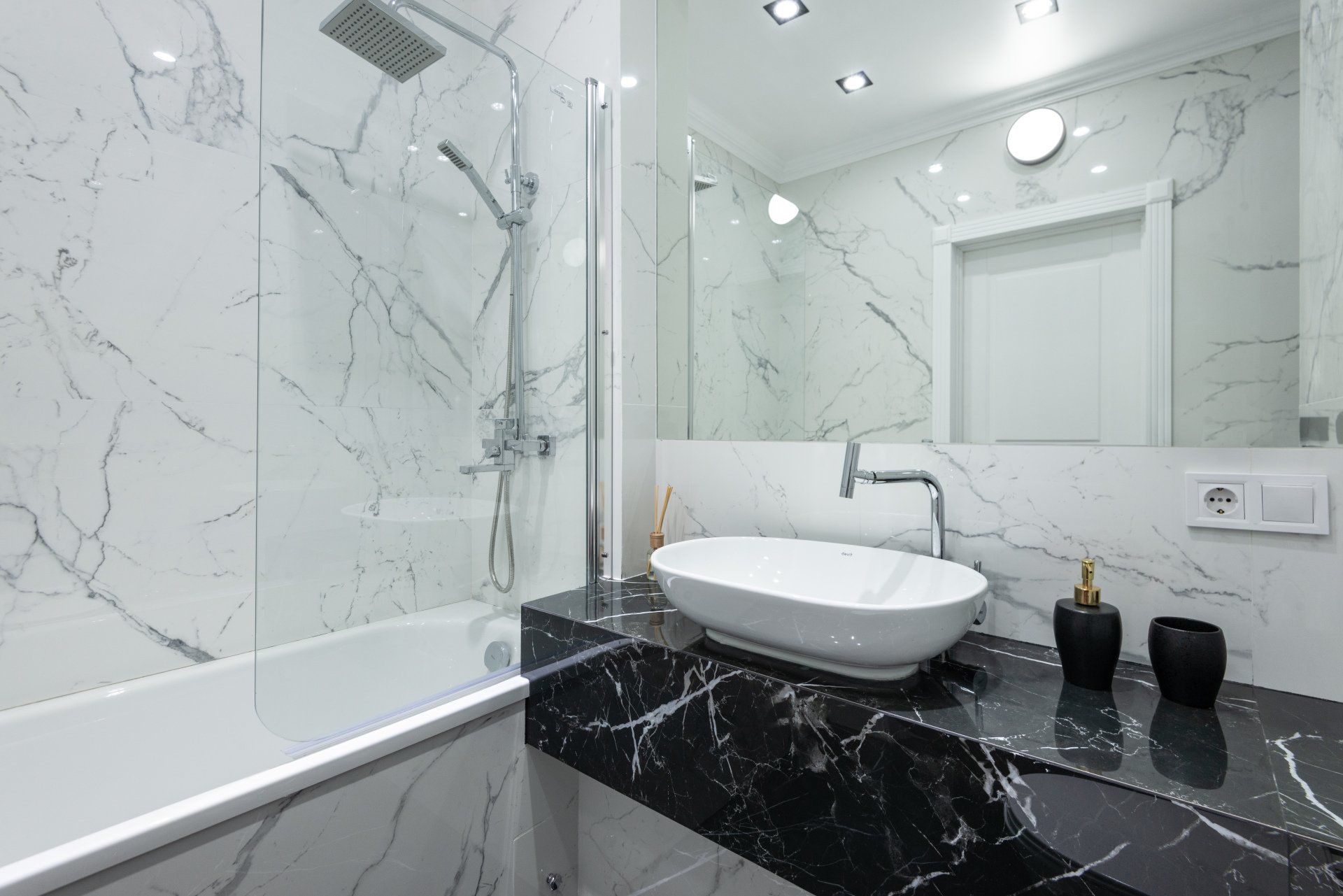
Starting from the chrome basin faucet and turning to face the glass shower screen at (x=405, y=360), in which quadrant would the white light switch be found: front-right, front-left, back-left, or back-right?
back-left

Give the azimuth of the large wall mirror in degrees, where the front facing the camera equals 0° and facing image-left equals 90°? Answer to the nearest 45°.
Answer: approximately 45°
